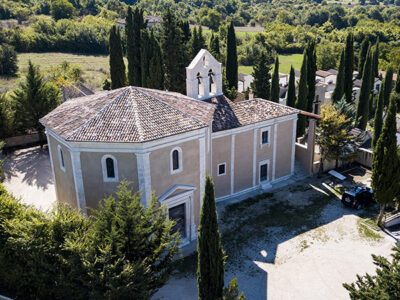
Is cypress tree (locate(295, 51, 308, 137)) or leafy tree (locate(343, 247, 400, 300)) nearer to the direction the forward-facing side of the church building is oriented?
the leafy tree

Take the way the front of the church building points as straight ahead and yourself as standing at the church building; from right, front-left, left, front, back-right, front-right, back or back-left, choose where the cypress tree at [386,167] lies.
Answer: front-left

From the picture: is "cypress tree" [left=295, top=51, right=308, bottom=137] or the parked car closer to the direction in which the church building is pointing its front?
the parked car

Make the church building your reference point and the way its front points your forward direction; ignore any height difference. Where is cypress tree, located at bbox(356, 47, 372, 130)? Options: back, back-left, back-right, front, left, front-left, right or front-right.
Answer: left

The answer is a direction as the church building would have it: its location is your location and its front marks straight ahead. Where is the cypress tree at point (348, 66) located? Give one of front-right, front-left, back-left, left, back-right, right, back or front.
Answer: left

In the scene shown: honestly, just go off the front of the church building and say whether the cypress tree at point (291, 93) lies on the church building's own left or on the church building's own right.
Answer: on the church building's own left

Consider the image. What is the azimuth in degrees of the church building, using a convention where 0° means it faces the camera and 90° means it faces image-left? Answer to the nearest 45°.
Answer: approximately 315°

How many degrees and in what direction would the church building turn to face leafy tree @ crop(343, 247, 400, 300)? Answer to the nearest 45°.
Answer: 0° — it already faces it

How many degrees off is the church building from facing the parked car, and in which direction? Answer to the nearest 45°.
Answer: approximately 45° to its left

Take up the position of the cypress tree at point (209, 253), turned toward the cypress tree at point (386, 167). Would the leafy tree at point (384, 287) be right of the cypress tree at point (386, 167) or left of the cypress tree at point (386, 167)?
right

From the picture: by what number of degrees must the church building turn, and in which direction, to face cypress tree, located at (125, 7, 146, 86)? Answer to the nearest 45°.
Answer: approximately 135° to its left

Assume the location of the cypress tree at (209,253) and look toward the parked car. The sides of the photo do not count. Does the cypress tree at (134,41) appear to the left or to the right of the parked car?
left
